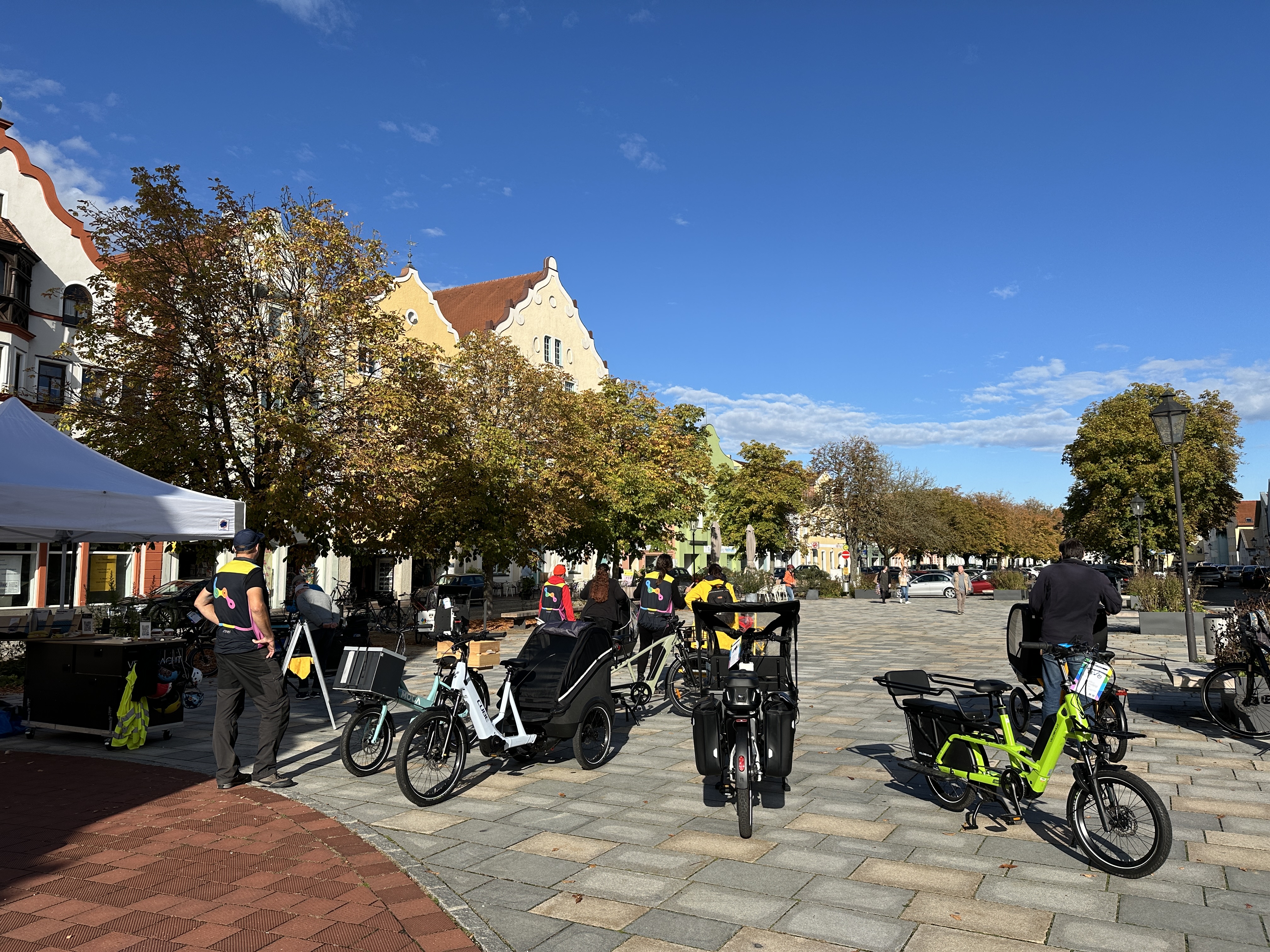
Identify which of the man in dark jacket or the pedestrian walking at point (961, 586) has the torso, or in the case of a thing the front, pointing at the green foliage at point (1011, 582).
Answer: the man in dark jacket

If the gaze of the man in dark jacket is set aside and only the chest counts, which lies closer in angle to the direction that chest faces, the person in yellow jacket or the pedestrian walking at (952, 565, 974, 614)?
the pedestrian walking

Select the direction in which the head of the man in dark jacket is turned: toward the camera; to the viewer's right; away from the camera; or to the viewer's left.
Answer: away from the camera

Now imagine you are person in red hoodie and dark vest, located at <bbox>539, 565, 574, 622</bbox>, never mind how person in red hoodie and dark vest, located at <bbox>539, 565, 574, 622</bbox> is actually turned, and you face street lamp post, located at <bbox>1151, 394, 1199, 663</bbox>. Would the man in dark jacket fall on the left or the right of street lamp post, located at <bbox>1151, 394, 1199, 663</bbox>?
right

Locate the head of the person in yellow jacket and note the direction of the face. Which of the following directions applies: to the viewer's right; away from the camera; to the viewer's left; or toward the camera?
away from the camera

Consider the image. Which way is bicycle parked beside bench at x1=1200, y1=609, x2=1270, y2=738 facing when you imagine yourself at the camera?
facing to the left of the viewer

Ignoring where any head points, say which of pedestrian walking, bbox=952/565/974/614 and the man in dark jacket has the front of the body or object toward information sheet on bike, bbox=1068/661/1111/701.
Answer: the pedestrian walking

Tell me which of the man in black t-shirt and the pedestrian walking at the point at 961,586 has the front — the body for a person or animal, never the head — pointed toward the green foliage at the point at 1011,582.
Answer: the man in black t-shirt

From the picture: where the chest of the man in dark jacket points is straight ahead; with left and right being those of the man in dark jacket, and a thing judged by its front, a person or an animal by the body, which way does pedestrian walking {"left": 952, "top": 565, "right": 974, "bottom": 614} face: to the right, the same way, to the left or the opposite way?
the opposite way

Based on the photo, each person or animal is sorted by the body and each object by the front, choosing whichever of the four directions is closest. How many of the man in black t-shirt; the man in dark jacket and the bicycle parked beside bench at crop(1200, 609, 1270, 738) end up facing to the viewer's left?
1

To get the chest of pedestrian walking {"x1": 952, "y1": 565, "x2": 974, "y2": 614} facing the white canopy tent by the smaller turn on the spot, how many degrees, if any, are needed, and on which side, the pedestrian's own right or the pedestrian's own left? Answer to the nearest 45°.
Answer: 0° — they already face it

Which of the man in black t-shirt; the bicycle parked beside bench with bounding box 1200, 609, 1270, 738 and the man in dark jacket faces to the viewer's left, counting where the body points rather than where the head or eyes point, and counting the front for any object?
the bicycle parked beside bench

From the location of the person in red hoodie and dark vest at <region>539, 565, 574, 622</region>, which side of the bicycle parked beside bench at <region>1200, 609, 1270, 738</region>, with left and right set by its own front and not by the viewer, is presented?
front

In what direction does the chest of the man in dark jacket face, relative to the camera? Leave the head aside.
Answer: away from the camera

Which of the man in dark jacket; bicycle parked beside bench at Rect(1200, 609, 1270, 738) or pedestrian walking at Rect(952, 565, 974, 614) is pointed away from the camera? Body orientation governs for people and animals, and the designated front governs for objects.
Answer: the man in dark jacket

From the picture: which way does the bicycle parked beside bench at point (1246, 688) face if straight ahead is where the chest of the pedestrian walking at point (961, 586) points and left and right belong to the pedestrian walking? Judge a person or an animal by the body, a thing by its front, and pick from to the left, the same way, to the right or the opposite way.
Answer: to the right

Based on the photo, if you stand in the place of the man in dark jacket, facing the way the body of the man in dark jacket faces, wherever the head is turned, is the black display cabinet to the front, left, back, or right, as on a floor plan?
left

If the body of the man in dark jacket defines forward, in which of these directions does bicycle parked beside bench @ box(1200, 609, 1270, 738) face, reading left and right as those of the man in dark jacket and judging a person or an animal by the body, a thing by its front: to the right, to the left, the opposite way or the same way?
to the left
